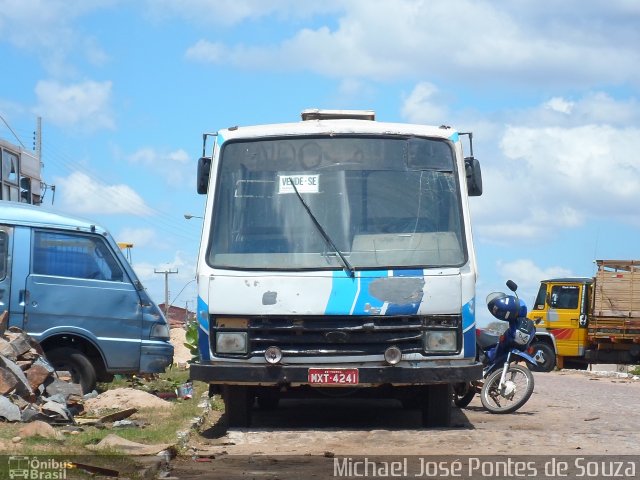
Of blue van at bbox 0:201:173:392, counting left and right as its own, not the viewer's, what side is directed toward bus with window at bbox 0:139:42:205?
left

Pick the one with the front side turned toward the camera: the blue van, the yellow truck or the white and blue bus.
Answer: the white and blue bus

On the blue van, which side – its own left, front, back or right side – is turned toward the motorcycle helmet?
front

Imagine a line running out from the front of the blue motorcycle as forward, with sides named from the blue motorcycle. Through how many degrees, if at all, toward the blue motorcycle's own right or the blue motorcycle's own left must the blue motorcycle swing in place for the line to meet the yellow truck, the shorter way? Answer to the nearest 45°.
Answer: approximately 135° to the blue motorcycle's own left

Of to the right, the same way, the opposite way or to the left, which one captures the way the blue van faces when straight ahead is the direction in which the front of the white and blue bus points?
to the left

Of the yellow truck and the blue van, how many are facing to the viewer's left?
1

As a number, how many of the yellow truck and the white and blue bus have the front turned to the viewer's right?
0

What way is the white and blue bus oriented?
toward the camera

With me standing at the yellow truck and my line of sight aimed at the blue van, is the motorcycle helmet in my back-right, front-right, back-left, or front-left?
front-left

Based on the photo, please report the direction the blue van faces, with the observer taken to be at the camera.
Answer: facing to the right of the viewer

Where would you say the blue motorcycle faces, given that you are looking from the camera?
facing the viewer and to the right of the viewer

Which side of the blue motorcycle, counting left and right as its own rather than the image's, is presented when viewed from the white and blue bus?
right
